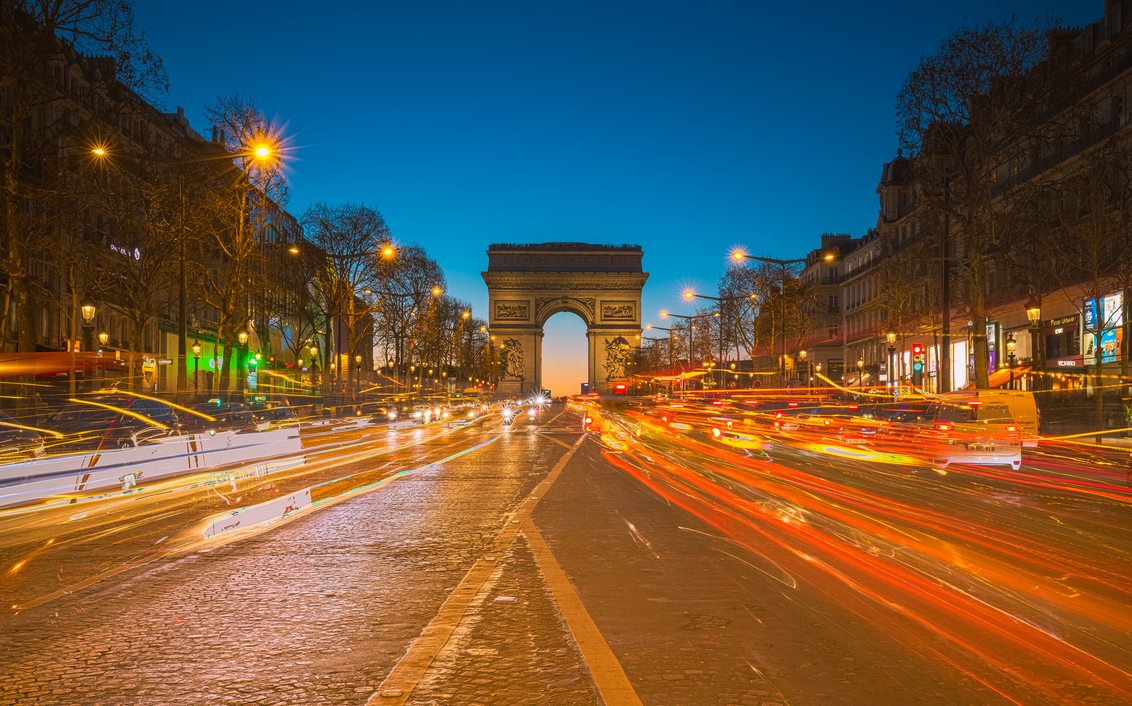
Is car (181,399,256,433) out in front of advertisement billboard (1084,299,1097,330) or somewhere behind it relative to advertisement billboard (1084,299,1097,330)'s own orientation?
in front

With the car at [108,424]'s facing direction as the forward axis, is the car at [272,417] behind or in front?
behind

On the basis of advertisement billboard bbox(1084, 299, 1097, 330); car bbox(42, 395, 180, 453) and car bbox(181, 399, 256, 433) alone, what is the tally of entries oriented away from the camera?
0

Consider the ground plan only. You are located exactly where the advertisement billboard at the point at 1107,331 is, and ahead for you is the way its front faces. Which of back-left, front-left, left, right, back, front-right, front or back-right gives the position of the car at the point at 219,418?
front

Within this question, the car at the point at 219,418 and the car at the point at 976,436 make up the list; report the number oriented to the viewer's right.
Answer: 0

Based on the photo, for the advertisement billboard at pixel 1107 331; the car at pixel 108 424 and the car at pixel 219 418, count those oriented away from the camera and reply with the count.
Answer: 0

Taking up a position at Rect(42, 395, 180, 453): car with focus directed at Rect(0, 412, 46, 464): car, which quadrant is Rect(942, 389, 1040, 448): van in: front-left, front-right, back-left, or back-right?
back-left

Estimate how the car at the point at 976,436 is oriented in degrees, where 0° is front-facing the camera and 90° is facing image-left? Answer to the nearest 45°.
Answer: approximately 135°

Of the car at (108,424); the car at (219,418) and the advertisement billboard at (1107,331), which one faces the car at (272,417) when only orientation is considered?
the advertisement billboard

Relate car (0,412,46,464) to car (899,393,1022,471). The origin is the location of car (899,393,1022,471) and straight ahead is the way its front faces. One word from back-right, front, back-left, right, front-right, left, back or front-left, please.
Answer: left

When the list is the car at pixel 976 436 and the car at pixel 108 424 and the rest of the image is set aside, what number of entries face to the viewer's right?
0

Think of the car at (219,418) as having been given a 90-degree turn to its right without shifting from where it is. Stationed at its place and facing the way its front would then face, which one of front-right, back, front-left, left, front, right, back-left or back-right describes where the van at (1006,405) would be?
back

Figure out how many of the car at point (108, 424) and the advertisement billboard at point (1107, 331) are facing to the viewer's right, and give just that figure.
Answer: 0

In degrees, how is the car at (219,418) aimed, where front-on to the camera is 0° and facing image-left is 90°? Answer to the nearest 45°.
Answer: approximately 45°

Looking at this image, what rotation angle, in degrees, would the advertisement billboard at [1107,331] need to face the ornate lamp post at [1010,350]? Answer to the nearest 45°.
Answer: approximately 90° to its right

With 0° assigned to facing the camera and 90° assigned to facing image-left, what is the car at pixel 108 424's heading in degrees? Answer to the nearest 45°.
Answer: approximately 45°

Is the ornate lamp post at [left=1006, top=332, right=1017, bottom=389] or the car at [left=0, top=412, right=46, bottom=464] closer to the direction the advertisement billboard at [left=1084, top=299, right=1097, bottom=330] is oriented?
the car
